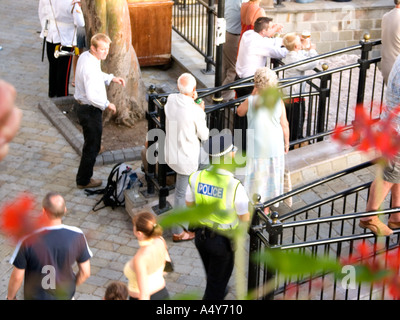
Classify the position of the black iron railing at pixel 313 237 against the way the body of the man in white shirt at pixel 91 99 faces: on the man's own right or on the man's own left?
on the man's own right

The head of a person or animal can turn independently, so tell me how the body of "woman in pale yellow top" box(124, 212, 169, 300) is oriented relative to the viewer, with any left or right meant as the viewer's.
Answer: facing away from the viewer and to the left of the viewer

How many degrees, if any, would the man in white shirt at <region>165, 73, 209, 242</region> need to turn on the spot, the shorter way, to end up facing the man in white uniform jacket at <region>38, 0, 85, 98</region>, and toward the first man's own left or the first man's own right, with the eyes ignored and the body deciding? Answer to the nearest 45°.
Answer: approximately 90° to the first man's own left

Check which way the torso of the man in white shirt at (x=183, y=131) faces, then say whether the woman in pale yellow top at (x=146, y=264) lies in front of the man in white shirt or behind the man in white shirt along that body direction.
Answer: behind

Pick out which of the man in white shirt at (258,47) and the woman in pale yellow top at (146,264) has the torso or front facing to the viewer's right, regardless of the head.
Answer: the man in white shirt

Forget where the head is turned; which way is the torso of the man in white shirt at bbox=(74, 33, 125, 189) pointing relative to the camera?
to the viewer's right

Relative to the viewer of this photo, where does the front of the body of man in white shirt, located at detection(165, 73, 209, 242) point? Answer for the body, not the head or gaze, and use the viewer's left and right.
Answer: facing away from the viewer and to the right of the viewer

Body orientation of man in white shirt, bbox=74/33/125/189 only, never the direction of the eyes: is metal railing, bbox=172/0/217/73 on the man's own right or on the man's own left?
on the man's own left
